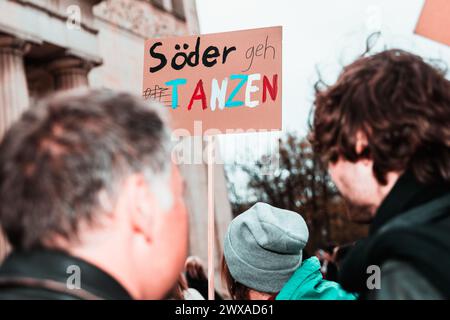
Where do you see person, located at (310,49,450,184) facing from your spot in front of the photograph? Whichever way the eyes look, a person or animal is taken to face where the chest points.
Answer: facing away from the viewer and to the left of the viewer

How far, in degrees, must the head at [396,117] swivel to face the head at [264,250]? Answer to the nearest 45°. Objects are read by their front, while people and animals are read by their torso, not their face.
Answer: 0° — it already faces it

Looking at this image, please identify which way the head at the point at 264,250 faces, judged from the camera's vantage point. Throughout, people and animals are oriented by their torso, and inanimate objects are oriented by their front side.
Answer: facing away from the viewer and to the left of the viewer

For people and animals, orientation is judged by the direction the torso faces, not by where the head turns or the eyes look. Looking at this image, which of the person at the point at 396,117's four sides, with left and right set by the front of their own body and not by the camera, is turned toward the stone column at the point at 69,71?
front

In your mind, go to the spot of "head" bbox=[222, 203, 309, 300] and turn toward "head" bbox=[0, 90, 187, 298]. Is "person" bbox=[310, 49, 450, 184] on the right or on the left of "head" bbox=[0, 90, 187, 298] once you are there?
left

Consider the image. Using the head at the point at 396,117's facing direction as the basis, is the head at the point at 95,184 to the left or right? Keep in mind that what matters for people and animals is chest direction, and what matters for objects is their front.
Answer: on its left

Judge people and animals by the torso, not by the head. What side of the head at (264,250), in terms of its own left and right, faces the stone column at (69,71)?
front

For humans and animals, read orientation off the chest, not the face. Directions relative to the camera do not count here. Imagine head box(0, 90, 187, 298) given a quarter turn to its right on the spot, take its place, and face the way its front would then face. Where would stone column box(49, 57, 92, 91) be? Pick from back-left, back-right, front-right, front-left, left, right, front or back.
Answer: back-left

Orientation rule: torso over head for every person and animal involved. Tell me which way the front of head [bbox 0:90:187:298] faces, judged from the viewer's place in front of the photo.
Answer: facing away from the viewer and to the right of the viewer
